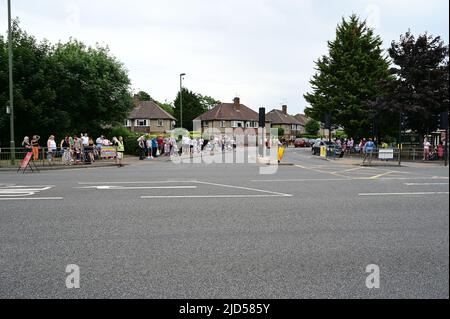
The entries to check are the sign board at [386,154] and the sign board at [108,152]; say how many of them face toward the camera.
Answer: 2

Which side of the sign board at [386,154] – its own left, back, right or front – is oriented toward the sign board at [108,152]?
right

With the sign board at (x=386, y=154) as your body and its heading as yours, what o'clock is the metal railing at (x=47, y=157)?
The metal railing is roughly at 2 o'clock from the sign board.

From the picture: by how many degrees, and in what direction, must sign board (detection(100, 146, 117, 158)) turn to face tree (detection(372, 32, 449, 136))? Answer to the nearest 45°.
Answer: approximately 90° to its left

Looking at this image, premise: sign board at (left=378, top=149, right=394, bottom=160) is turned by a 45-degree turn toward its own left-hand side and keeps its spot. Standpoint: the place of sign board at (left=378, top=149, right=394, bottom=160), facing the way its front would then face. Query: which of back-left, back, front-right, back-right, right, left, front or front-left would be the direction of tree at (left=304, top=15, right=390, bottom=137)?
back-left

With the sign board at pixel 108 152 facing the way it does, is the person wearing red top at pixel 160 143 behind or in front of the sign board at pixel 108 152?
behind

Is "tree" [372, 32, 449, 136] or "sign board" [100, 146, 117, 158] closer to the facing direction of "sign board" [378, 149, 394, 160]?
the sign board

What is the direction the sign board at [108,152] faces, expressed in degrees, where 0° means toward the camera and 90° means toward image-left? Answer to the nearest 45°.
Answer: approximately 0°

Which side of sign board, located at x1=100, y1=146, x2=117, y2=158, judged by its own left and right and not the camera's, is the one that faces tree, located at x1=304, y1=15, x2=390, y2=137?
left

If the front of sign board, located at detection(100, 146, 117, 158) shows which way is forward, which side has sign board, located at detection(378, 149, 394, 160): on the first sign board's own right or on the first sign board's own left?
on the first sign board's own left

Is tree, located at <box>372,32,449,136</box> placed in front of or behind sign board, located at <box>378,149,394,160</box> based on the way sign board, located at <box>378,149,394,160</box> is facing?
behind

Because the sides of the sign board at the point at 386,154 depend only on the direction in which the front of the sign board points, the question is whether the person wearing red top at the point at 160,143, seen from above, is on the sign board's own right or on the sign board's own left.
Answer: on the sign board's own right

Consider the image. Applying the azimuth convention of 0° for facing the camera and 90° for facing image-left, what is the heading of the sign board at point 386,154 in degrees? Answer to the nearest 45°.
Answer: approximately 0°
